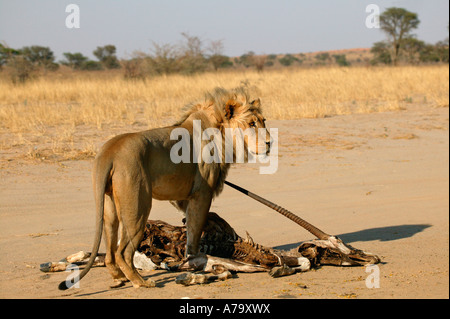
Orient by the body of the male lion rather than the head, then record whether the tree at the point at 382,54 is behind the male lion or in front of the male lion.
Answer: in front

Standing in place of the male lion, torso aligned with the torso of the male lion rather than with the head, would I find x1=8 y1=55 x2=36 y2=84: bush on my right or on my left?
on my left

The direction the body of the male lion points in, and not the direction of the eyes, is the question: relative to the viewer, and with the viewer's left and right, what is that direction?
facing away from the viewer and to the right of the viewer

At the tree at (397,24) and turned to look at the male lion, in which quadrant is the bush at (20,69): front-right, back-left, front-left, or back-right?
front-right

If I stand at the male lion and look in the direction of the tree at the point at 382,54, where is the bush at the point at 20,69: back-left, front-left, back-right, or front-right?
front-left

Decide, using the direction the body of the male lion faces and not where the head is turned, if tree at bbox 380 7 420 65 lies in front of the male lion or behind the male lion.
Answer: in front

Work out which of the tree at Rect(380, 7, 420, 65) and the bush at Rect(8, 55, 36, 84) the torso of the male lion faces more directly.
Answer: the tree

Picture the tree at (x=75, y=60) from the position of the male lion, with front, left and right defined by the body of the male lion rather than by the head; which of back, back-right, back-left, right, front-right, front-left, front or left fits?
front-left
